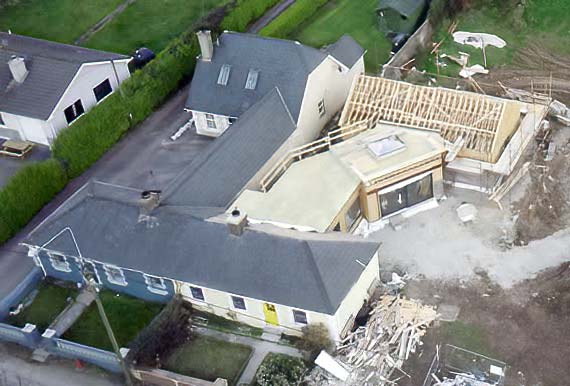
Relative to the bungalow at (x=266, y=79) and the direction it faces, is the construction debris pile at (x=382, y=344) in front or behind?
in front

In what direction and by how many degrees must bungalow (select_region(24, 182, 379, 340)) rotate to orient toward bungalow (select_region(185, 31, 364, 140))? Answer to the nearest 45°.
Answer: approximately 135° to its left

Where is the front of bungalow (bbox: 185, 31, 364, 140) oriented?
toward the camera

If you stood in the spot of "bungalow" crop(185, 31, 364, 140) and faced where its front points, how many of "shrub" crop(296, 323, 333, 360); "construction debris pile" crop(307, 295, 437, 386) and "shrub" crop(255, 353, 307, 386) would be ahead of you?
3

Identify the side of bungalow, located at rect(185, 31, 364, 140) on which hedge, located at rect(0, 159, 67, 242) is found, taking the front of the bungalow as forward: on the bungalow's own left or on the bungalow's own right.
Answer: on the bungalow's own right

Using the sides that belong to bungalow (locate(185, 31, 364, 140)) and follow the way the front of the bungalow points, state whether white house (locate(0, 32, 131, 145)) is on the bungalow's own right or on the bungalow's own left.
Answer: on the bungalow's own right

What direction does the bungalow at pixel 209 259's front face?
toward the camera

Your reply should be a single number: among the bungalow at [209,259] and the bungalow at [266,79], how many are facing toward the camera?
2

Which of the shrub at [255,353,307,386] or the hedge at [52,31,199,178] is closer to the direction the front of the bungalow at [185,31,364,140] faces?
the shrub

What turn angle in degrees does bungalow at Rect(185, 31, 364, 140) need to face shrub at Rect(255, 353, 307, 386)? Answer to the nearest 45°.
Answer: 0° — it already faces it

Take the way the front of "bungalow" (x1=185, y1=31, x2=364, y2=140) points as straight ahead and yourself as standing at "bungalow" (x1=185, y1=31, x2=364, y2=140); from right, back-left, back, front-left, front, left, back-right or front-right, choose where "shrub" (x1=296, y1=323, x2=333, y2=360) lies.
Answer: front

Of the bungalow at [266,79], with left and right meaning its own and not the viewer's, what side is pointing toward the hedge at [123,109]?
right
